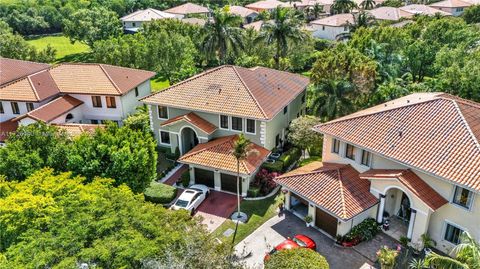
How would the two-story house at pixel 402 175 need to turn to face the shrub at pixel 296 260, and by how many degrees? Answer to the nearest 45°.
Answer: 0° — it already faces it

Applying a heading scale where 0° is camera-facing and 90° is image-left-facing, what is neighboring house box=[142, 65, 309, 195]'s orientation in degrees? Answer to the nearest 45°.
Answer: approximately 45°

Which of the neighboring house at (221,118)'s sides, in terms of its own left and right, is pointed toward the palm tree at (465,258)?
left

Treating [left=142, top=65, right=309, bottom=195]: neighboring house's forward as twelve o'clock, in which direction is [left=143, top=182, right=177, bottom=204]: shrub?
The shrub is roughly at 12 o'clock from the neighboring house.
